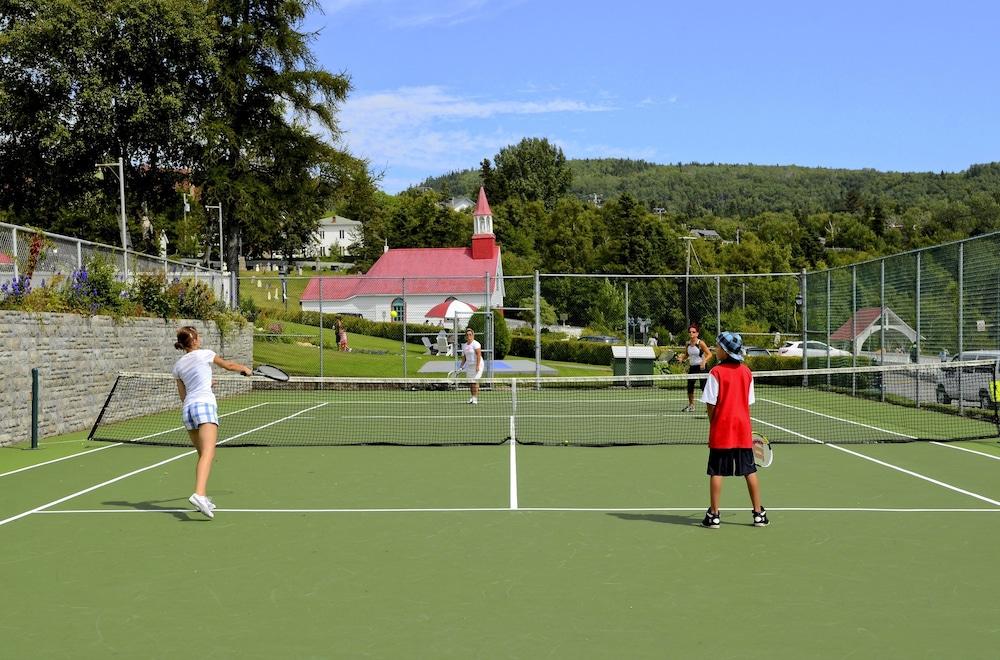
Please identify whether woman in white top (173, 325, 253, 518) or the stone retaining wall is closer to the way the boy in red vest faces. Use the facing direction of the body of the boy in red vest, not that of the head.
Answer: the stone retaining wall

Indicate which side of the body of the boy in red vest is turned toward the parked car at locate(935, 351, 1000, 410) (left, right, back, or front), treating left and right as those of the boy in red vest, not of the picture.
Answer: front

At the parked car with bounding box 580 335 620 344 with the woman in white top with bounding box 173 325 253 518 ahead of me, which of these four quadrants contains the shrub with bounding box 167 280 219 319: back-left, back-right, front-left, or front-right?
front-right

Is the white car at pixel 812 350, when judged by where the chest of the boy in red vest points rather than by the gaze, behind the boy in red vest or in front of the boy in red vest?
in front

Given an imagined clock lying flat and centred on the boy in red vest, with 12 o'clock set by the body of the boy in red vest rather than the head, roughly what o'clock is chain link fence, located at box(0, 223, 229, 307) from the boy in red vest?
The chain link fence is roughly at 10 o'clock from the boy in red vest.

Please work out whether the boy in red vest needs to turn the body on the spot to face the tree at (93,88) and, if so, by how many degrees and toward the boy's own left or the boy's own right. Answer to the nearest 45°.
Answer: approximately 45° to the boy's own left

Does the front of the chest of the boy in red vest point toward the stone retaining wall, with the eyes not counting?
no

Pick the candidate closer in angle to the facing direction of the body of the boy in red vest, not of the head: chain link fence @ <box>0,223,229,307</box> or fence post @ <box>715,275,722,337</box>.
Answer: the fence post

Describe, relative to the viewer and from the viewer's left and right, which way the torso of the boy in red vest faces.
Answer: facing away from the viewer

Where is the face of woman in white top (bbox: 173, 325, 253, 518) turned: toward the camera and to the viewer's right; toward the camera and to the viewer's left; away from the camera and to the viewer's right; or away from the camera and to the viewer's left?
away from the camera and to the viewer's right

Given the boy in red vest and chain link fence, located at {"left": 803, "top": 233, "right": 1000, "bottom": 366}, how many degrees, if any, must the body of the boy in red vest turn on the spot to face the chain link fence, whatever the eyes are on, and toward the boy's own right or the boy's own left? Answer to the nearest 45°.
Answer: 0° — they already face it

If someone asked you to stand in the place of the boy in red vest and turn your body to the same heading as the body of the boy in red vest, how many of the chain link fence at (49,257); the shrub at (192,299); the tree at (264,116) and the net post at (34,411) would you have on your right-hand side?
0

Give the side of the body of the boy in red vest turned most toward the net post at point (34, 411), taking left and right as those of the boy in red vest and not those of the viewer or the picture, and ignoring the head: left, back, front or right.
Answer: left

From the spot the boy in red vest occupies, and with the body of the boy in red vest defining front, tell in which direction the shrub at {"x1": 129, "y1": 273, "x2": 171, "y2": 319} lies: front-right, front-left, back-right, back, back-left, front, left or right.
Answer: front-left

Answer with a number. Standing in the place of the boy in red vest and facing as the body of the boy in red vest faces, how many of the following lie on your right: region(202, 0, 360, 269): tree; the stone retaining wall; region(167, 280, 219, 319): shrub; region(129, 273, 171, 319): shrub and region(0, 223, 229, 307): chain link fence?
0

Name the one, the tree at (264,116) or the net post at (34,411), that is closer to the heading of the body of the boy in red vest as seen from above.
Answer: the tree

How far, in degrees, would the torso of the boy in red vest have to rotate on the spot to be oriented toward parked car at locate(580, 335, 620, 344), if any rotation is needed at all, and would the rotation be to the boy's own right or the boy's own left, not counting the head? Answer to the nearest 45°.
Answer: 0° — they already face it
